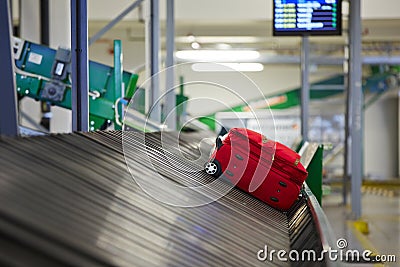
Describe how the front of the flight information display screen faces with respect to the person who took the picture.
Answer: facing the viewer

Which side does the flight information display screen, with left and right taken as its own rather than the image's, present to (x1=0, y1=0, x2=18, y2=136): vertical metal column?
front

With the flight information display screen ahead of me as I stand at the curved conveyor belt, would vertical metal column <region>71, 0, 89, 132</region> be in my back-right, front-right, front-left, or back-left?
front-left

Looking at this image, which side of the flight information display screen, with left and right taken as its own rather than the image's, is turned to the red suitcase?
front

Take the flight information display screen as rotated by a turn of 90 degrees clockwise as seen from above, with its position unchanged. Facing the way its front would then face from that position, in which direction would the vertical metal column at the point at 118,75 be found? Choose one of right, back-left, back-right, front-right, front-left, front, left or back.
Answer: front-left

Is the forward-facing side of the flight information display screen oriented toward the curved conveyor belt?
yes
